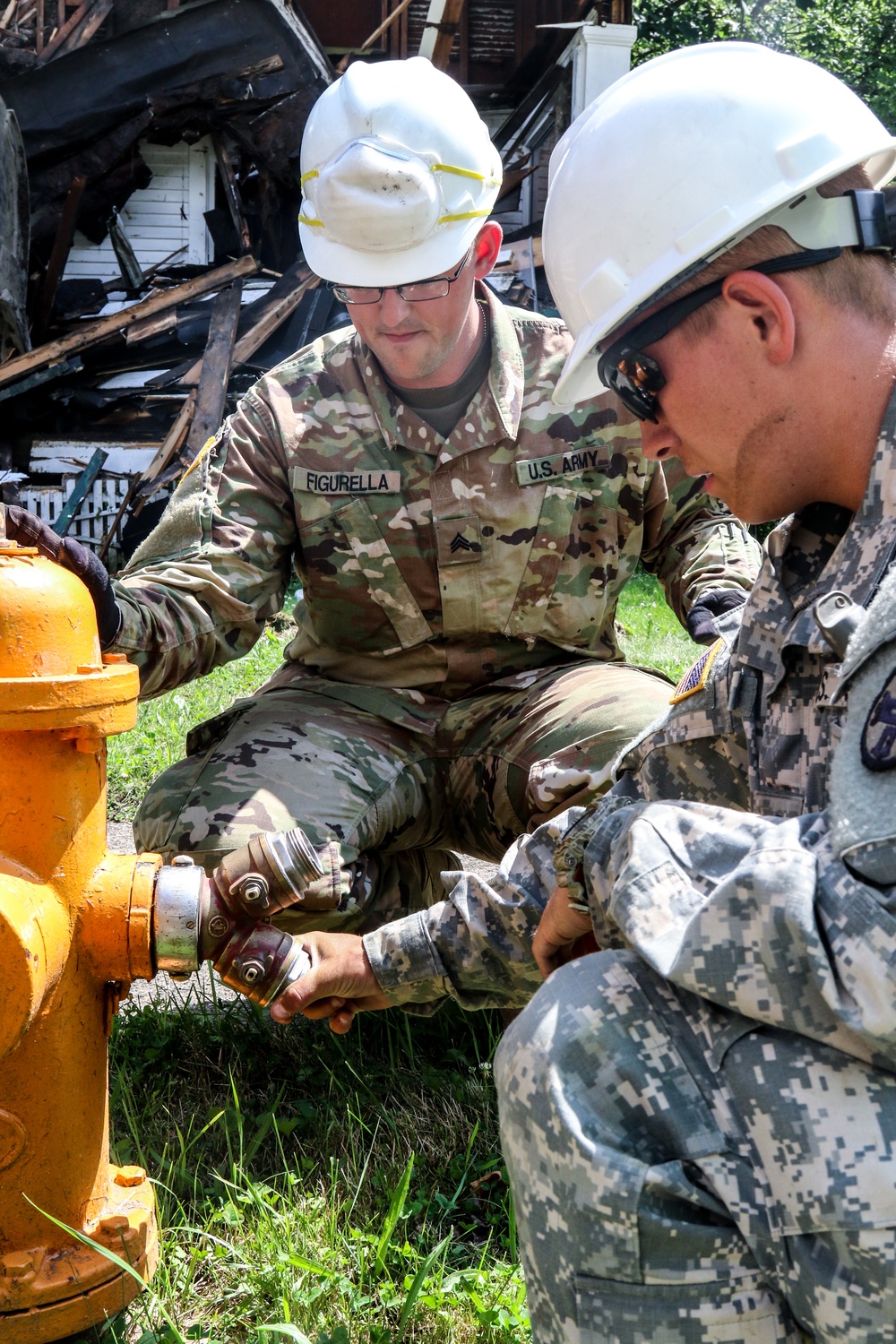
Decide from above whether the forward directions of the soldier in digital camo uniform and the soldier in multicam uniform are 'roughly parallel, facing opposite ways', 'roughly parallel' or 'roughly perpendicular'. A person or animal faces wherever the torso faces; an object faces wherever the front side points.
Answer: roughly perpendicular

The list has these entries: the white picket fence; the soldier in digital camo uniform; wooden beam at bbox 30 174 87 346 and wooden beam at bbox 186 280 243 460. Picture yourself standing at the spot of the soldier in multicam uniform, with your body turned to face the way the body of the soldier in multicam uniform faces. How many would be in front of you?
1

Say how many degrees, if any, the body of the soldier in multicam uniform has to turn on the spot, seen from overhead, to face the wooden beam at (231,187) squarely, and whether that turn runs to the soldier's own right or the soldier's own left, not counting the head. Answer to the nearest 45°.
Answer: approximately 180°

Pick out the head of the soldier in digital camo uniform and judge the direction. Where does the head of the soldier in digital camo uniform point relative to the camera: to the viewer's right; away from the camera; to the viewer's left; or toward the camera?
to the viewer's left

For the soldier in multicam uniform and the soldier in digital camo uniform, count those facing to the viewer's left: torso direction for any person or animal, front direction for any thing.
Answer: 1

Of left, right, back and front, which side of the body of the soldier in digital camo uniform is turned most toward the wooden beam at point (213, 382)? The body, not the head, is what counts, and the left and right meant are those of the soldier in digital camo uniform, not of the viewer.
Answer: right

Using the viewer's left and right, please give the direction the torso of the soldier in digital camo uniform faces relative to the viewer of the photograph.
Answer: facing to the left of the viewer

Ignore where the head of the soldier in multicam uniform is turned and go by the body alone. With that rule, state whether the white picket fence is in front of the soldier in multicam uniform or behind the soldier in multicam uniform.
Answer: behind

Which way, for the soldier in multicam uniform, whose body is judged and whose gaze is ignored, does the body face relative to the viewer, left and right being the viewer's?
facing the viewer

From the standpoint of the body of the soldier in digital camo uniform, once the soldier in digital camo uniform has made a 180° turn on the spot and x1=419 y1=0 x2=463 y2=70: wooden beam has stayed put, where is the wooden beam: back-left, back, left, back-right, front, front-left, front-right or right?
left

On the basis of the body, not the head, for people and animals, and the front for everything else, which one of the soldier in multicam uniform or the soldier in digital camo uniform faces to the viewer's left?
the soldier in digital camo uniform

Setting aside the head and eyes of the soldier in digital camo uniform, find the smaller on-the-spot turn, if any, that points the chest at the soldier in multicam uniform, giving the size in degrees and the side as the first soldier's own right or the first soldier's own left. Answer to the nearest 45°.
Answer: approximately 90° to the first soldier's own right

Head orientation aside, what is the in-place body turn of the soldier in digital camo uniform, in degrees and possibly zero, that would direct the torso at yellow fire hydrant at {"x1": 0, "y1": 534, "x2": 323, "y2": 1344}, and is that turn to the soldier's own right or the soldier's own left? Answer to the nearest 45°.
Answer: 0° — they already face it

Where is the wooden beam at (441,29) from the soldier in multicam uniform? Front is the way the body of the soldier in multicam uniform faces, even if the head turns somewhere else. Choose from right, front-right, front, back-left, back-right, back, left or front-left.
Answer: back
